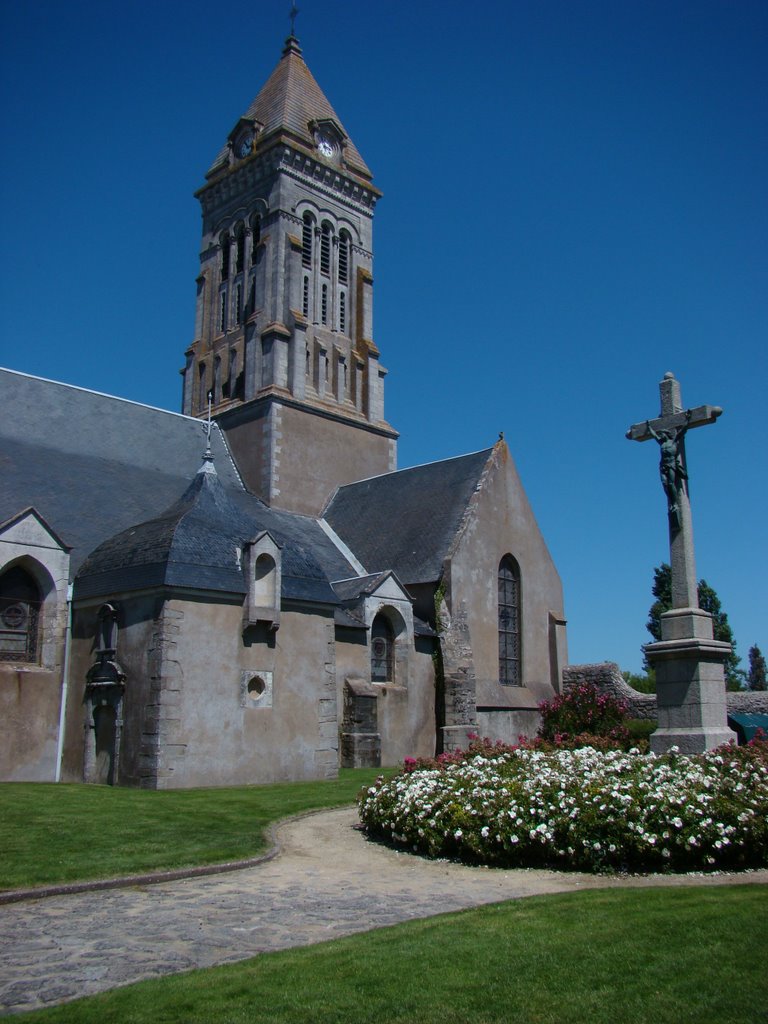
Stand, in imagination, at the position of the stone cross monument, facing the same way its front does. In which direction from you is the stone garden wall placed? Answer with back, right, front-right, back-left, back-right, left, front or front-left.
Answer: back-right

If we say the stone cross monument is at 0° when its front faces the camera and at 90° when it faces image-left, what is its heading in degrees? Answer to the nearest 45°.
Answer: approximately 45°

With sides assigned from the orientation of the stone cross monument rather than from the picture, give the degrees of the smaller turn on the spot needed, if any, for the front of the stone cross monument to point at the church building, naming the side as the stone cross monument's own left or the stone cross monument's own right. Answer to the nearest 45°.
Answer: approximately 90° to the stone cross monument's own right

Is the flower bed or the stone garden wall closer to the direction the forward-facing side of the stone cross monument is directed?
the flower bed

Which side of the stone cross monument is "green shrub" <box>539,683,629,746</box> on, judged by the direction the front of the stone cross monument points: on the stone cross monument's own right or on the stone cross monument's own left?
on the stone cross monument's own right
